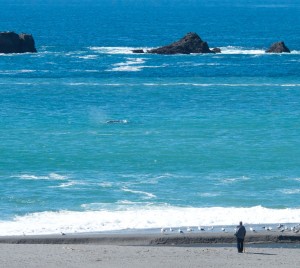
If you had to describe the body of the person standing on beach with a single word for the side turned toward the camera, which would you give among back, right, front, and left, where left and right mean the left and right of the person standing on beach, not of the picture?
back
